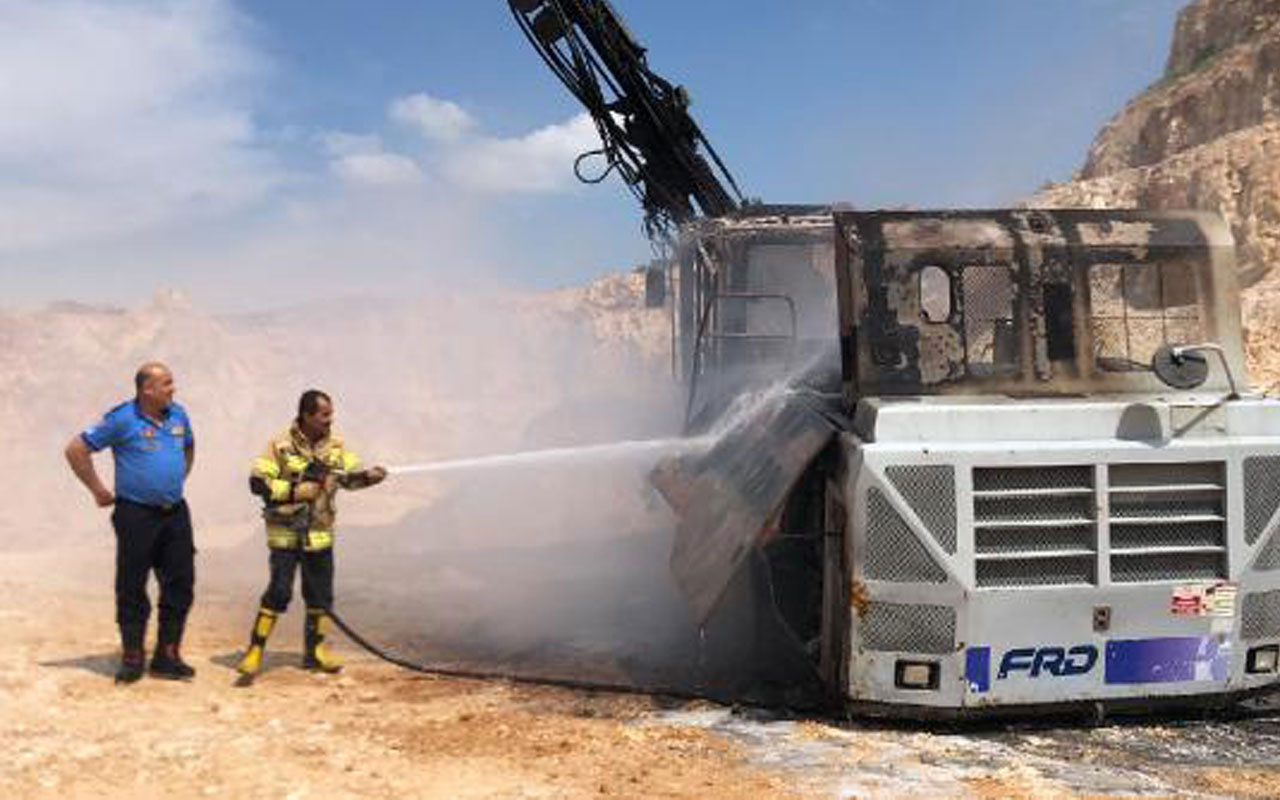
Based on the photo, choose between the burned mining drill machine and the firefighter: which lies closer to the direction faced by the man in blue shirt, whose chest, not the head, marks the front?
the firefighter

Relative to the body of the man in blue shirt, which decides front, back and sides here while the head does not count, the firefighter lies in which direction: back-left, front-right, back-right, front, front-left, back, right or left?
front-left

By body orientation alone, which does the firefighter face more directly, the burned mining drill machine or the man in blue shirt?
the burned mining drill machine

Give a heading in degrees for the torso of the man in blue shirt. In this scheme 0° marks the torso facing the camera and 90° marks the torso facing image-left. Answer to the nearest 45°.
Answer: approximately 315°

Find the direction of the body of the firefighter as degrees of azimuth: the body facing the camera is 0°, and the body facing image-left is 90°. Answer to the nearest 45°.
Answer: approximately 315°

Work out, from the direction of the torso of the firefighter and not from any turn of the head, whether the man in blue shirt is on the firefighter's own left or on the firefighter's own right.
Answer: on the firefighter's own right
